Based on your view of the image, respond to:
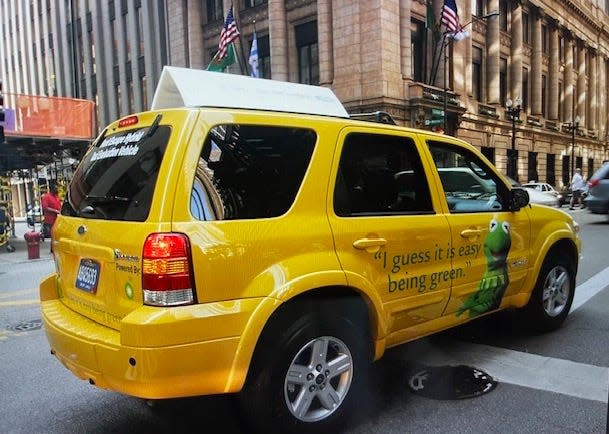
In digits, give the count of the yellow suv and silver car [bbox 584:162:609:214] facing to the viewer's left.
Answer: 0

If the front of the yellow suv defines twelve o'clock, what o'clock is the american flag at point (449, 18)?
The american flag is roughly at 11 o'clock from the yellow suv.

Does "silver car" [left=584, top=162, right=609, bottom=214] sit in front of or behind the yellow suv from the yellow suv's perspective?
in front

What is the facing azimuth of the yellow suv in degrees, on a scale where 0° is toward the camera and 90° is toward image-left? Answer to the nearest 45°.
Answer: approximately 225°

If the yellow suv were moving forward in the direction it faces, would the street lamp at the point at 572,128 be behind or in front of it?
in front

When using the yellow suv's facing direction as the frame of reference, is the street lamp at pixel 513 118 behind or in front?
in front

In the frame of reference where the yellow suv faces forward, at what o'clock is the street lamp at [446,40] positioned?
The street lamp is roughly at 11 o'clock from the yellow suv.

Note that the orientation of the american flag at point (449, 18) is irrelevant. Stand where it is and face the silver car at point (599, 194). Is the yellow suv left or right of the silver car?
right

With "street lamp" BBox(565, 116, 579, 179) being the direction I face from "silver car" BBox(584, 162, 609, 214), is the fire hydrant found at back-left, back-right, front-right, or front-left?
back-left

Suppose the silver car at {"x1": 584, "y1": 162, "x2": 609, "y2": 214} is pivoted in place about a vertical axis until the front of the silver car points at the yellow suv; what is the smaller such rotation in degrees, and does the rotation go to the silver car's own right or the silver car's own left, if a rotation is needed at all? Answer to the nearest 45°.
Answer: approximately 90° to the silver car's own right
